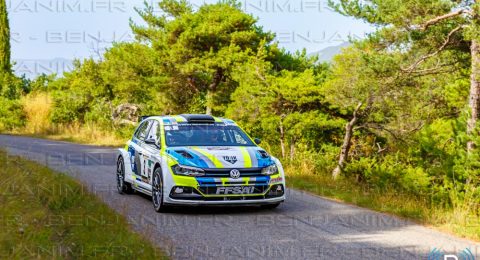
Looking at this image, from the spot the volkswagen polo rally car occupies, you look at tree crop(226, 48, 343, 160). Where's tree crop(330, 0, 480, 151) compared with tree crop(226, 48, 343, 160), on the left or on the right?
right

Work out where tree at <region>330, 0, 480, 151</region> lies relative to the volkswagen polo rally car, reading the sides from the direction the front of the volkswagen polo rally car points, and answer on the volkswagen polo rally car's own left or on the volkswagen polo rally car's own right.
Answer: on the volkswagen polo rally car's own left

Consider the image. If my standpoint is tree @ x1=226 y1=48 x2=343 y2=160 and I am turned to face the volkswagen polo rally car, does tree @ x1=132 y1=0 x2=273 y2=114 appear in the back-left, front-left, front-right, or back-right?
back-right

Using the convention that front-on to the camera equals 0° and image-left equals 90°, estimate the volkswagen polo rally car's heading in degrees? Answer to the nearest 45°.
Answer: approximately 315°

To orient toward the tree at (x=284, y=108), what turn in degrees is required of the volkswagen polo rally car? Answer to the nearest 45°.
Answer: approximately 135° to its left

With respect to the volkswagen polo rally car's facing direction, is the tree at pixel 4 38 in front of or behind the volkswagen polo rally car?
behind

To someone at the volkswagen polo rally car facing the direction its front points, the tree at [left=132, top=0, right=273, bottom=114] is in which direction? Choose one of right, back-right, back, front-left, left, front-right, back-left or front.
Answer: back-left
